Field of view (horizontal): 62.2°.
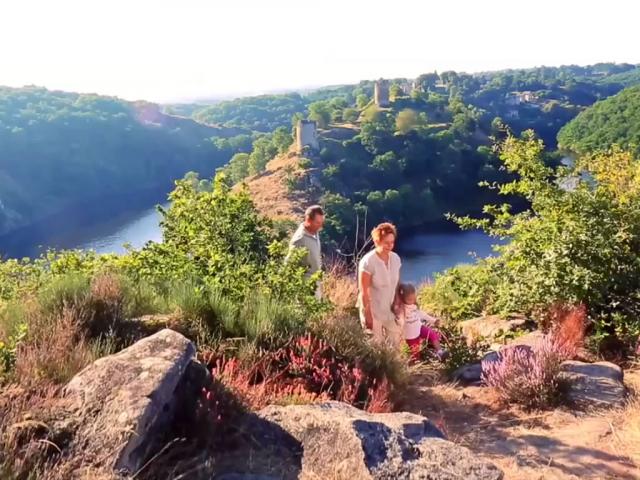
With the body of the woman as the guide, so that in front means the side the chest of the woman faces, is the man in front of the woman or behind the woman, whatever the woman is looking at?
behind

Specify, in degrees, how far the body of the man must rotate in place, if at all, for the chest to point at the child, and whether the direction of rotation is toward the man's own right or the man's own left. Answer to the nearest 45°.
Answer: approximately 45° to the man's own right

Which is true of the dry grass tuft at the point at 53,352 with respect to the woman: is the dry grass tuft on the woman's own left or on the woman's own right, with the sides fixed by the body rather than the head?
on the woman's own right

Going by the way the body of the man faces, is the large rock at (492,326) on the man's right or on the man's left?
on the man's left

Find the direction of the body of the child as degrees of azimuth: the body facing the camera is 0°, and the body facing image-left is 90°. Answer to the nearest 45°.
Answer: approximately 315°

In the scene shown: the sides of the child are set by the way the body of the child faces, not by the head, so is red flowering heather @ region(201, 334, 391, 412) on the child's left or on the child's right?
on the child's right

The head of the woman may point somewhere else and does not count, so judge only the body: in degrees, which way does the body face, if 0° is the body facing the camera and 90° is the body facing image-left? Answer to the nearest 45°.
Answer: approximately 315°

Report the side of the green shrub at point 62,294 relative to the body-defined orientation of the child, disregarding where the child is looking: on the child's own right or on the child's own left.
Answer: on the child's own right
